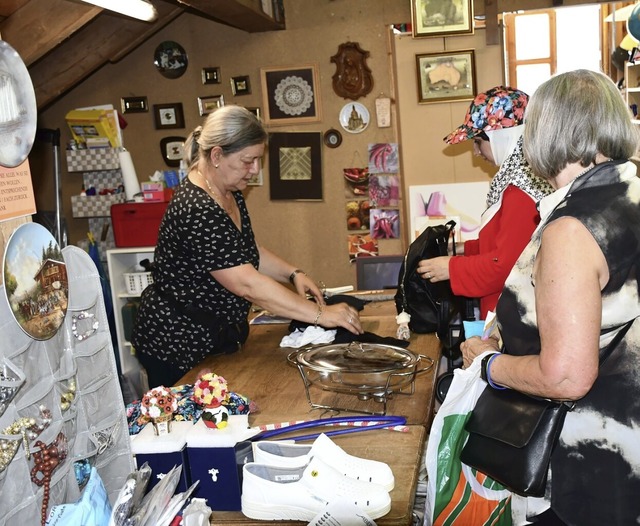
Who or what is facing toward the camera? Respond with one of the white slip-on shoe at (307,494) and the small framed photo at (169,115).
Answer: the small framed photo

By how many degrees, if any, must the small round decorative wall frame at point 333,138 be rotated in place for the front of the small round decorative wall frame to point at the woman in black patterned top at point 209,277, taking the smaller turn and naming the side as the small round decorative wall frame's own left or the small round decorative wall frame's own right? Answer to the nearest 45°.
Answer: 0° — it already faces them

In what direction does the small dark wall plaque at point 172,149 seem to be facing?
toward the camera

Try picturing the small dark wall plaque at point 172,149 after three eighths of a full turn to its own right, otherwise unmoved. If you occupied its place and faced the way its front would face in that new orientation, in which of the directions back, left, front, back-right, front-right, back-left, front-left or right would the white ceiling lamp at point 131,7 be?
back-left

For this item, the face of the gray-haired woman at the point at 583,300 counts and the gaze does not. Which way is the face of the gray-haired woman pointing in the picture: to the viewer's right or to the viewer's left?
to the viewer's left

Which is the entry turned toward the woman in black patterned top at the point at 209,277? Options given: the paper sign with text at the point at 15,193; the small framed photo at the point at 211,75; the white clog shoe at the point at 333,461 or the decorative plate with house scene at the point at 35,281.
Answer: the small framed photo

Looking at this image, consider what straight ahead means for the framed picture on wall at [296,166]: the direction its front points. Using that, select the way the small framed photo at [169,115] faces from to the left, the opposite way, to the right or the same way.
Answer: the same way

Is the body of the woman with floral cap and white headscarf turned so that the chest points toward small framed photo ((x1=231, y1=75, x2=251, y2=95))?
no

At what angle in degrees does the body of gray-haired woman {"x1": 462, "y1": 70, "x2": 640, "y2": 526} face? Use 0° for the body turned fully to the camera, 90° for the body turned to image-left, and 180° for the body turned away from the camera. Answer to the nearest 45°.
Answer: approximately 135°

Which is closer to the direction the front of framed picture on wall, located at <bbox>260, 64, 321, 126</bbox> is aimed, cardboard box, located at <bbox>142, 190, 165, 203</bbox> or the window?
the cardboard box

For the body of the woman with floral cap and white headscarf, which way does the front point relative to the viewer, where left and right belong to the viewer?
facing to the left of the viewer

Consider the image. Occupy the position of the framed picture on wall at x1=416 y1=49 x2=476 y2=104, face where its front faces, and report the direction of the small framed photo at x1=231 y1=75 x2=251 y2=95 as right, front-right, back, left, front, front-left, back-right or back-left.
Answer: right

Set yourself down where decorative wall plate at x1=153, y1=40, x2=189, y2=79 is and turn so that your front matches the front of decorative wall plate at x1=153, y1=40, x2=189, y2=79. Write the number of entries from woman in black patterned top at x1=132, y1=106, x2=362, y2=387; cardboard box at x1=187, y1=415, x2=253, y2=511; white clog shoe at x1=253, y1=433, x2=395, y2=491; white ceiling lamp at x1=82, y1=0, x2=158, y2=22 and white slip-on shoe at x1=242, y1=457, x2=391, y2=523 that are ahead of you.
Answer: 5

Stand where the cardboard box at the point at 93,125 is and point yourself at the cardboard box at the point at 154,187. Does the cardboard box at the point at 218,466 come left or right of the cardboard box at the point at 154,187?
right

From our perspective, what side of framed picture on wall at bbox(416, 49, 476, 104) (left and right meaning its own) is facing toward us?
front

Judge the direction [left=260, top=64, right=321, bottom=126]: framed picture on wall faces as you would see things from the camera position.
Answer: facing the viewer

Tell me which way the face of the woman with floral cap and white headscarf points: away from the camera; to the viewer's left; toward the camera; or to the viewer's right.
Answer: to the viewer's left
